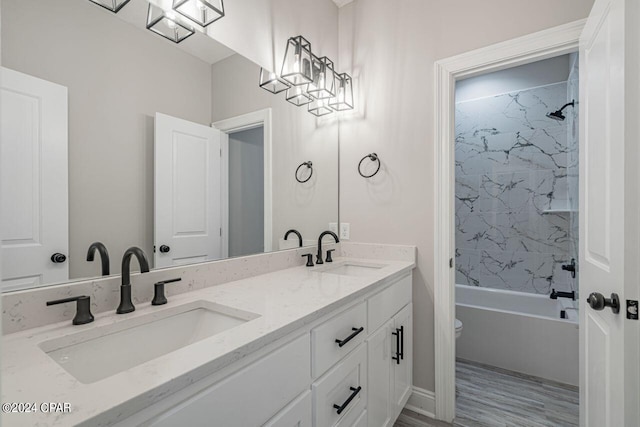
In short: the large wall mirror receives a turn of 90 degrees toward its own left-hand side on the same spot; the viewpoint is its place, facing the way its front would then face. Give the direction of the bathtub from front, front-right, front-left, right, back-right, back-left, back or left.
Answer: front-right

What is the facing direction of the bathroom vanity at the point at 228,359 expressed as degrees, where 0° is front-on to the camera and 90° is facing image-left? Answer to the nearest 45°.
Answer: approximately 315°

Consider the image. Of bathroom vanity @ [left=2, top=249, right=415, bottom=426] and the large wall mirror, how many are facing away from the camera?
0

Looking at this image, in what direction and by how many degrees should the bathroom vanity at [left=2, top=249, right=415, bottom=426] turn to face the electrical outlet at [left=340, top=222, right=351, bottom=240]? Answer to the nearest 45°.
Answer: approximately 90° to its left

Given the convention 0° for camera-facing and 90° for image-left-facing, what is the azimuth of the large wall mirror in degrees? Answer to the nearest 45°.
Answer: approximately 315°

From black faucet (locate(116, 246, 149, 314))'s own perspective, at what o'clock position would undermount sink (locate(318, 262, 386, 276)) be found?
The undermount sink is roughly at 10 o'clock from the black faucet.

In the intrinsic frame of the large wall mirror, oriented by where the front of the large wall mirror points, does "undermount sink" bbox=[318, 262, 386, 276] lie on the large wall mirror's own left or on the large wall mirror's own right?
on the large wall mirror's own left
